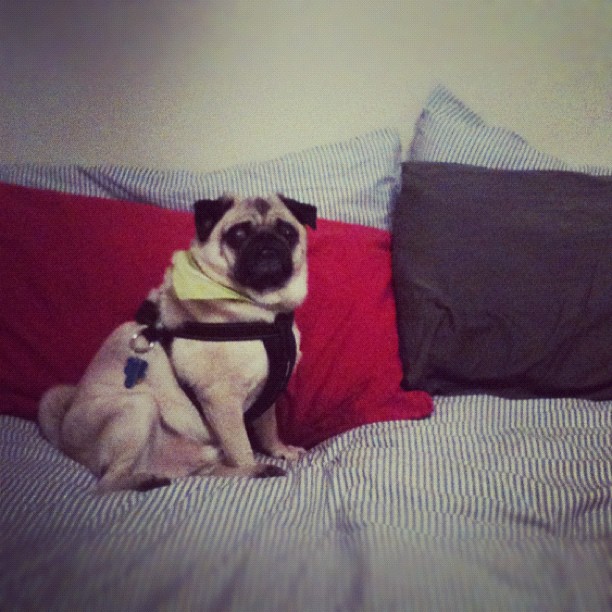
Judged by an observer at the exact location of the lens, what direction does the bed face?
facing the viewer
